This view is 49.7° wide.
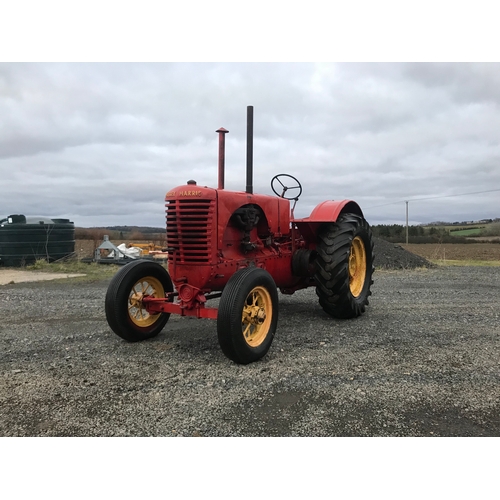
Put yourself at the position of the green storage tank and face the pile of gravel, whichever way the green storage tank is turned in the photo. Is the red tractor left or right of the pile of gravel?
right

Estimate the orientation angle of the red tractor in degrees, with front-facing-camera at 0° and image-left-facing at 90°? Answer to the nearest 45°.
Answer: approximately 45°

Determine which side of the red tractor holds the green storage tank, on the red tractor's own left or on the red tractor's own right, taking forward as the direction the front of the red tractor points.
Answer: on the red tractor's own right

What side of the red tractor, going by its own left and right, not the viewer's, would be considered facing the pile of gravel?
back
